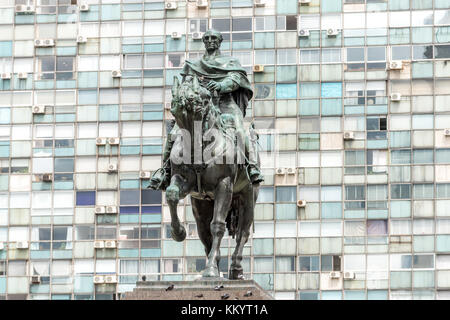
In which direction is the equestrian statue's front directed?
toward the camera
